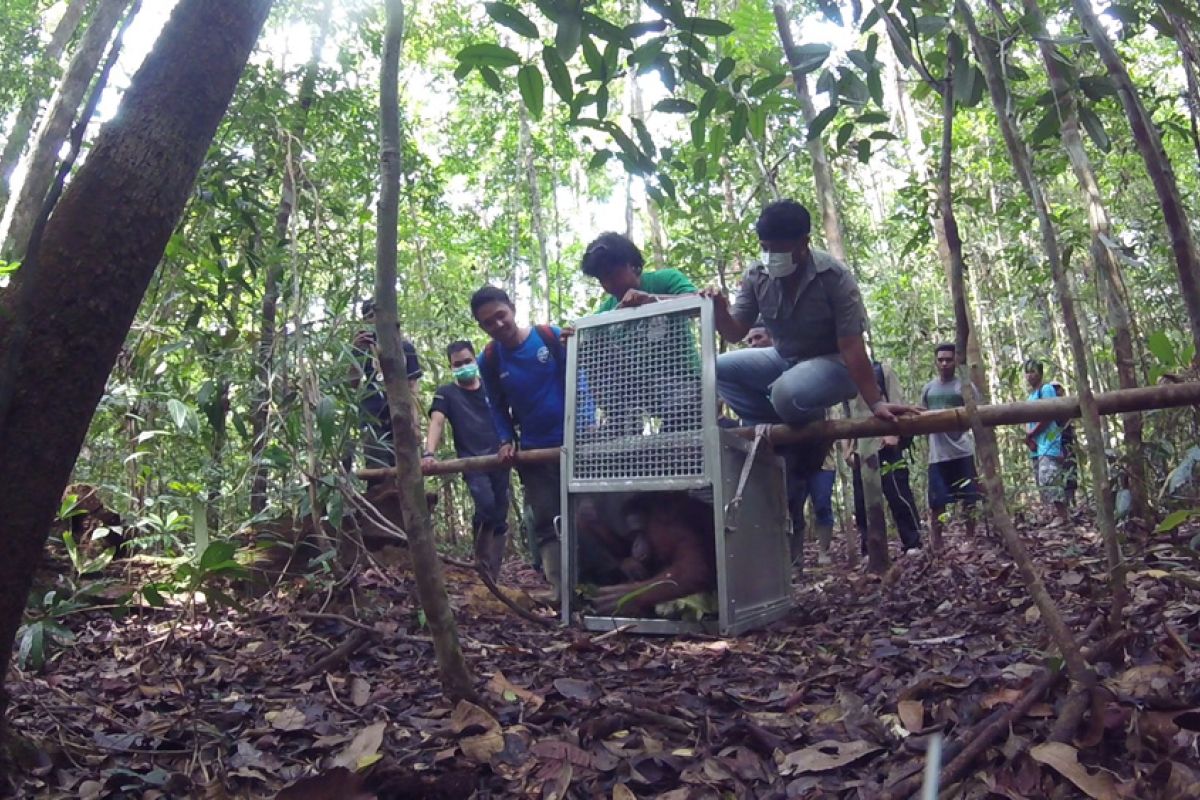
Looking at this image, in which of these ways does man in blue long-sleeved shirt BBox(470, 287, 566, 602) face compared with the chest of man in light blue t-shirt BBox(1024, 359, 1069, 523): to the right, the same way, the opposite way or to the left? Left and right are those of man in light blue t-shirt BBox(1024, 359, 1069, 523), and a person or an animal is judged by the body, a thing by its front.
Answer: to the left

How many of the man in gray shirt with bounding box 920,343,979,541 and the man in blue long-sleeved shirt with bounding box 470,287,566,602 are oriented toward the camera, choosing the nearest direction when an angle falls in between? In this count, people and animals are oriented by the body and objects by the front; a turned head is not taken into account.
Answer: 2

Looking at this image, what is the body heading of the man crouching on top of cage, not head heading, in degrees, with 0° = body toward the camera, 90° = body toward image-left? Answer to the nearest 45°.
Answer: approximately 45°

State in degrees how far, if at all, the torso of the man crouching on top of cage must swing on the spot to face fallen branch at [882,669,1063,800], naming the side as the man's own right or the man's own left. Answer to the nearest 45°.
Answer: approximately 45° to the man's own left

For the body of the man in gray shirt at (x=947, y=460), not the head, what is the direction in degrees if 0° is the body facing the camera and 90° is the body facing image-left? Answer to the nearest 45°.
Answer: approximately 0°

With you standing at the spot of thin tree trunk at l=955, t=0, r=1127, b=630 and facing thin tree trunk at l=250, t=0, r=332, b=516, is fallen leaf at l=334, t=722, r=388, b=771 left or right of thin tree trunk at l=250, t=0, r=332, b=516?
left

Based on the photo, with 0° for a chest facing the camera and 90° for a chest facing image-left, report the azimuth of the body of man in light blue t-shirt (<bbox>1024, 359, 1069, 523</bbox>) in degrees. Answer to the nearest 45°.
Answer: approximately 45°
